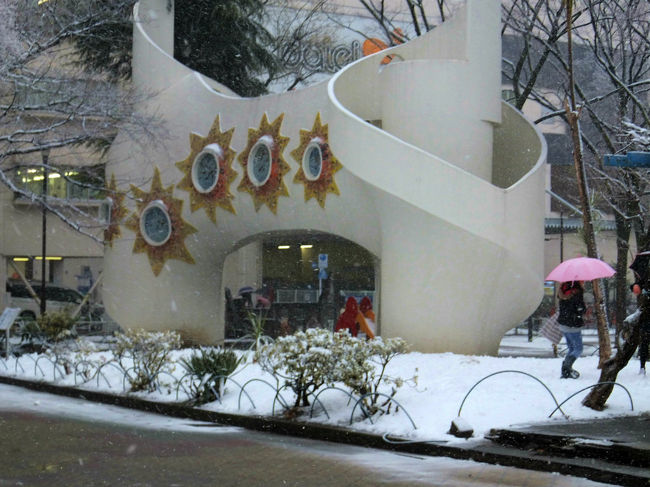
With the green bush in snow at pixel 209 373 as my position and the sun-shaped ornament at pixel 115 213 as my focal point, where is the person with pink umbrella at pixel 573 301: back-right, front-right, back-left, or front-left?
back-right

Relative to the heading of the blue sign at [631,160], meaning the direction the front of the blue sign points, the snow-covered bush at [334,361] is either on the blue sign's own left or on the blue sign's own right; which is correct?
on the blue sign's own right

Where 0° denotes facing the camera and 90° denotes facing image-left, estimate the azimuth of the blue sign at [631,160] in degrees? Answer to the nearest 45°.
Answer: approximately 0°

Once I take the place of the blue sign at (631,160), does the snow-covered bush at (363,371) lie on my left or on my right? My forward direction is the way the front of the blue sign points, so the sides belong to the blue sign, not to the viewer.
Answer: on my right

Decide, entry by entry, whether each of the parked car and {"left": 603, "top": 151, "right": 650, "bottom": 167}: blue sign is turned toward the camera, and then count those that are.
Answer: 1

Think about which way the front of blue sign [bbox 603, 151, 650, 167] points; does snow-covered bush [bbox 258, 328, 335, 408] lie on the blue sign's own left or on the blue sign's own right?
on the blue sign's own right
